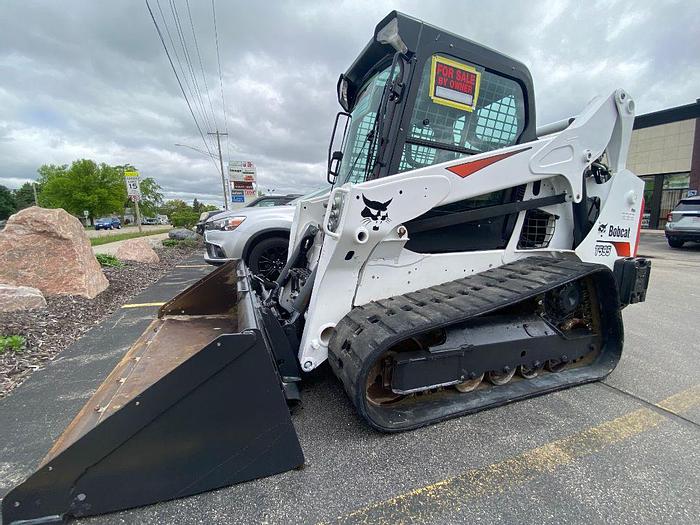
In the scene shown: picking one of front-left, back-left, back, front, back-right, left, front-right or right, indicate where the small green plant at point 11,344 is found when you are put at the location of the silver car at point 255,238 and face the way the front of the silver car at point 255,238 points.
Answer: front

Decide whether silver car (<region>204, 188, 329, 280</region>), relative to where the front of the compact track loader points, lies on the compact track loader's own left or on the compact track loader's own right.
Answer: on the compact track loader's own right

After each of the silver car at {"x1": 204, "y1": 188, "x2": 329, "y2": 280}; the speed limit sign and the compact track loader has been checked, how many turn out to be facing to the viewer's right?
0

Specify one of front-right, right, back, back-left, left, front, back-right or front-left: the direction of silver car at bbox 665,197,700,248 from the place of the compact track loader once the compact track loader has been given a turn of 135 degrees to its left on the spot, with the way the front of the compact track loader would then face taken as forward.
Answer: front-left

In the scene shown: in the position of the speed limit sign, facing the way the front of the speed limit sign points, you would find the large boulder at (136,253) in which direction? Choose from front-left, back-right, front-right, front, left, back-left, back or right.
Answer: front

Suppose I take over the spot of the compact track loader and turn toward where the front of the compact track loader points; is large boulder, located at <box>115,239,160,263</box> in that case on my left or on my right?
on my right

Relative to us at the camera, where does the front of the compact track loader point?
facing the viewer and to the left of the viewer

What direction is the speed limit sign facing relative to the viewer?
toward the camera

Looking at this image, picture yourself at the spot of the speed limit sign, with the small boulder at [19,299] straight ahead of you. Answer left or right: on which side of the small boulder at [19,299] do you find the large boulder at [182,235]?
left

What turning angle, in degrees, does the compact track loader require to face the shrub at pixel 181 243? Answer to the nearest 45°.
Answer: approximately 90° to its right

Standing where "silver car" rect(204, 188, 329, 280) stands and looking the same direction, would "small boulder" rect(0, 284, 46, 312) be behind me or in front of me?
in front

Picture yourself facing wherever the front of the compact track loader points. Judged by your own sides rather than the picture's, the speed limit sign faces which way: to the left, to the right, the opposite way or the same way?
to the left

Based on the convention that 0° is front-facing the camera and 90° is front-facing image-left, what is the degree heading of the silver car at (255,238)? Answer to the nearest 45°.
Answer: approximately 45°

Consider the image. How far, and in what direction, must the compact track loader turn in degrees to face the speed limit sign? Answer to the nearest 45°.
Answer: approximately 90° to its right

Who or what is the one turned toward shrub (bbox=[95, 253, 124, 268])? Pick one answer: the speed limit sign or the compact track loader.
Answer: the speed limit sign
